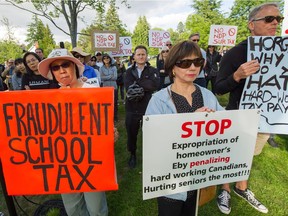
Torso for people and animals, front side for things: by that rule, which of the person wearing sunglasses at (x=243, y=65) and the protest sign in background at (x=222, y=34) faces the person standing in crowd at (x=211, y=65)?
the protest sign in background

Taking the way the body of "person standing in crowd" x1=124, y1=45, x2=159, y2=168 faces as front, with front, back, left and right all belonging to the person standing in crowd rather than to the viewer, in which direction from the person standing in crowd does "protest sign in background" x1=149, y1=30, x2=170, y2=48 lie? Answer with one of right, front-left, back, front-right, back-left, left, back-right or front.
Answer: back

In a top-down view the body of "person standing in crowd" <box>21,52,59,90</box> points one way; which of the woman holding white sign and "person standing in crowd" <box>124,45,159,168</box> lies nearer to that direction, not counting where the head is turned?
the woman holding white sign

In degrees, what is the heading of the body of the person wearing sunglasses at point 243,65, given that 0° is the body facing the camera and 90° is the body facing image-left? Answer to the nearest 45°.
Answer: approximately 315°

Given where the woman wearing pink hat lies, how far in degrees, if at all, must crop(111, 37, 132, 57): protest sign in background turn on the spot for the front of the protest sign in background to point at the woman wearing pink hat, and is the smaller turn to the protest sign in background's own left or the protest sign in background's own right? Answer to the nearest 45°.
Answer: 0° — it already faces them

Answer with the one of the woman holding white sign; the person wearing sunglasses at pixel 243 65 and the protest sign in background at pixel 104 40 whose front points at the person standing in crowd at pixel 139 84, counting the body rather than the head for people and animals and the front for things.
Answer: the protest sign in background

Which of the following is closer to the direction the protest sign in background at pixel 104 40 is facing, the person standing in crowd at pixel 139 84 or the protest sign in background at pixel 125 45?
the person standing in crowd
